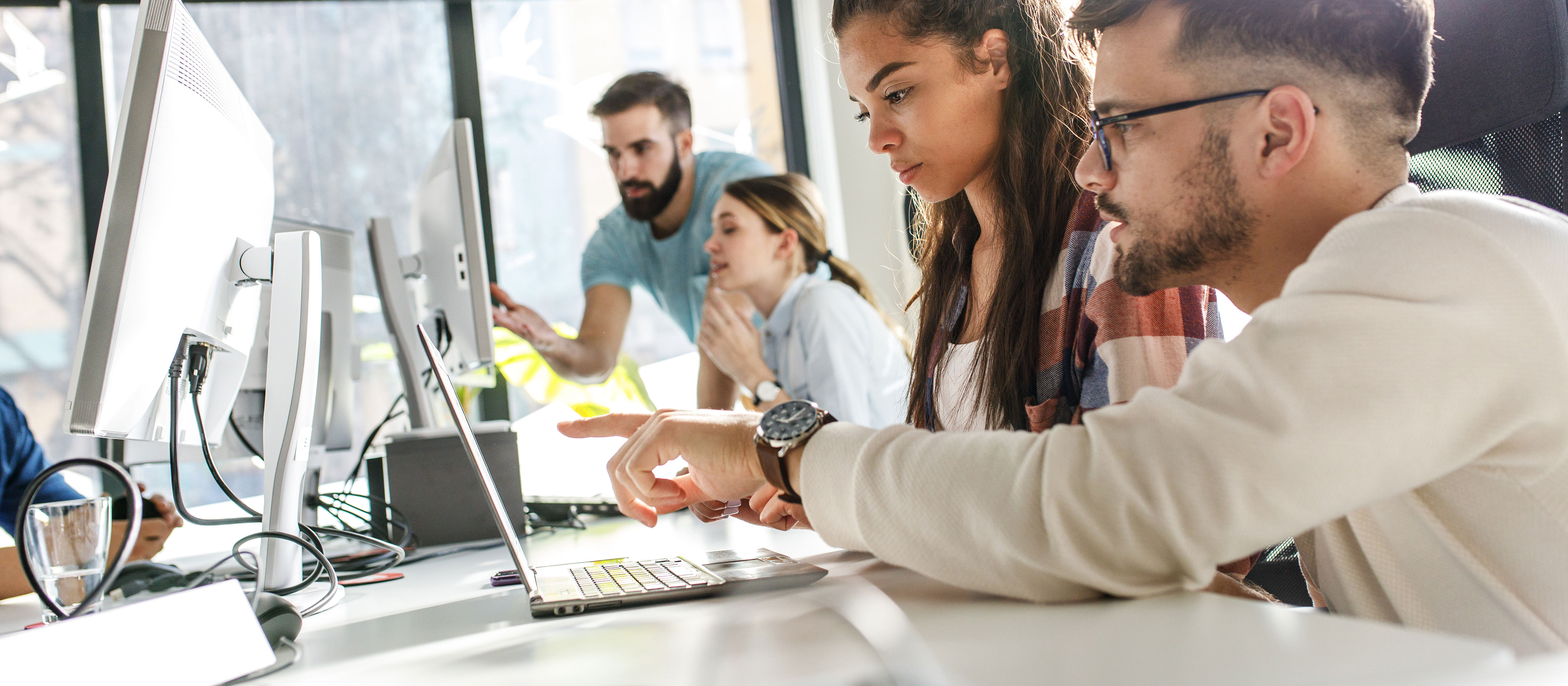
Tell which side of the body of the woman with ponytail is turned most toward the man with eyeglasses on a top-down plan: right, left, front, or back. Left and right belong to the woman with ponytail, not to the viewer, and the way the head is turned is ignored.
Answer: left

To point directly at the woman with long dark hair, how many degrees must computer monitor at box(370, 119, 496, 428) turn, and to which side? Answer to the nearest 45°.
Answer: approximately 45° to its right

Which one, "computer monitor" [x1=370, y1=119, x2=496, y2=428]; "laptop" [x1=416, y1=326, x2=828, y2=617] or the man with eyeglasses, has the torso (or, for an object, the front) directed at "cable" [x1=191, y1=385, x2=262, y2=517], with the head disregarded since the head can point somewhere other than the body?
the man with eyeglasses

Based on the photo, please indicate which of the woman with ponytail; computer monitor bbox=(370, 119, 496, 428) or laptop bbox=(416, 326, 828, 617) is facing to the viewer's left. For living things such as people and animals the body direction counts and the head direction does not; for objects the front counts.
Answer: the woman with ponytail

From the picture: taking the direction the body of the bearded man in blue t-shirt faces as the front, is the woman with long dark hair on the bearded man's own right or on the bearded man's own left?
on the bearded man's own left

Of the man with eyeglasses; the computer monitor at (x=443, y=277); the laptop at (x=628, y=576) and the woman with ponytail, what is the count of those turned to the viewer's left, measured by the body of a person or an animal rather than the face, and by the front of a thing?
2

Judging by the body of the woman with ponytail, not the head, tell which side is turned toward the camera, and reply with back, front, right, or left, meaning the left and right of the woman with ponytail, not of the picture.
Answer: left

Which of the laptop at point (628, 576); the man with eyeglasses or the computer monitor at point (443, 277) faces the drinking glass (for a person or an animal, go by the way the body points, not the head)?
the man with eyeglasses

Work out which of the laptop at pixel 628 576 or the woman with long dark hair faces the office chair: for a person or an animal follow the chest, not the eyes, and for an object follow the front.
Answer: the laptop

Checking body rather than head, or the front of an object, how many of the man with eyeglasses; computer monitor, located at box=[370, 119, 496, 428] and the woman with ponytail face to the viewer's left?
2

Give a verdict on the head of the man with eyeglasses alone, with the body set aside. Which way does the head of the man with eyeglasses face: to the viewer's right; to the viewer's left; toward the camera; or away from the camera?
to the viewer's left

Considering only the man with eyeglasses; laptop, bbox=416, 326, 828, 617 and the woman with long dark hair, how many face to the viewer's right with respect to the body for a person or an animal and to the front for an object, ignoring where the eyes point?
1

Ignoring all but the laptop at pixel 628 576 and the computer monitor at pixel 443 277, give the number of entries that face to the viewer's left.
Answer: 0

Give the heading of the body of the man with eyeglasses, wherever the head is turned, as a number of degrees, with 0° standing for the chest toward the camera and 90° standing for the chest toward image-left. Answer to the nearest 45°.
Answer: approximately 90°

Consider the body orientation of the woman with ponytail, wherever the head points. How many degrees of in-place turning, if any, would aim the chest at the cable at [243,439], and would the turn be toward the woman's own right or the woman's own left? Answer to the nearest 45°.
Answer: approximately 45° to the woman's own left

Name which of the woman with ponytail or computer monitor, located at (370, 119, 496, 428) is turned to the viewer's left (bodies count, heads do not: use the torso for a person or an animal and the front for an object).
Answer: the woman with ponytail

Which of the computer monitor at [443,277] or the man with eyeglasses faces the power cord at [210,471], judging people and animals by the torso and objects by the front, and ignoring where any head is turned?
the man with eyeglasses
